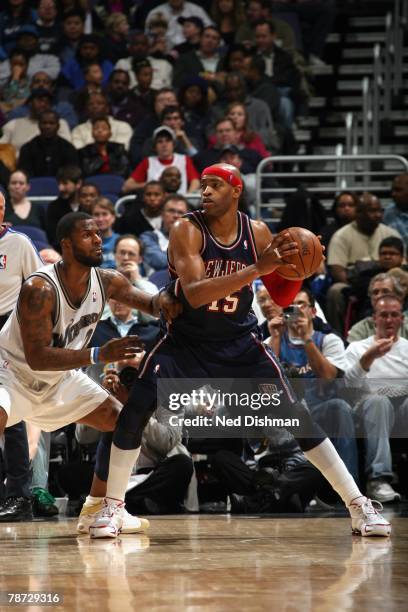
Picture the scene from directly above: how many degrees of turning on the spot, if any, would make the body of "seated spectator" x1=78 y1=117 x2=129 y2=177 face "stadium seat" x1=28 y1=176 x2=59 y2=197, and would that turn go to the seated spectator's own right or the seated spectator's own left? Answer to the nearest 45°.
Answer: approximately 90° to the seated spectator's own right

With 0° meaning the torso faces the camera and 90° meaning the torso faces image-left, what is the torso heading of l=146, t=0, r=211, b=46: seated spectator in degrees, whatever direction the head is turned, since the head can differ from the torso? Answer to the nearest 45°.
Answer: approximately 0°

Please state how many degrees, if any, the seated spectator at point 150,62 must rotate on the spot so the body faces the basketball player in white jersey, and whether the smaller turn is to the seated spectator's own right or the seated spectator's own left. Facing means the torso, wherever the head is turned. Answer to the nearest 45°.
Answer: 0° — they already face them

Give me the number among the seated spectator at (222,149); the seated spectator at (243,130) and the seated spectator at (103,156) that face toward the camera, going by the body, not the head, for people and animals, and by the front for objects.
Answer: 3

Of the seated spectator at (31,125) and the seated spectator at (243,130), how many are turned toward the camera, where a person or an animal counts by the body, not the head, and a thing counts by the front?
2

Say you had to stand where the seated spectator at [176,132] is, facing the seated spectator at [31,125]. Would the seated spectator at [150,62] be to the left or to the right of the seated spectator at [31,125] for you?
right

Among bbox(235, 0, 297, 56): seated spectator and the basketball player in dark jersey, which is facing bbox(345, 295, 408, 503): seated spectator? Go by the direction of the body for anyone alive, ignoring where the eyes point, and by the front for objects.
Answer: bbox(235, 0, 297, 56): seated spectator

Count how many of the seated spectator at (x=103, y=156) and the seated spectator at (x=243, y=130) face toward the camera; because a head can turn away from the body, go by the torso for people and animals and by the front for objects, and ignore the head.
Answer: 2

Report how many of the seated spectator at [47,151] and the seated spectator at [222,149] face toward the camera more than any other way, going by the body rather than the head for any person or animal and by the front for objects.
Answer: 2

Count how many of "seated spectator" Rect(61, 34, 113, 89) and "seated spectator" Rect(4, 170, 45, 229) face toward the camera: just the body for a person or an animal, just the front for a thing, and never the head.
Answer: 2
